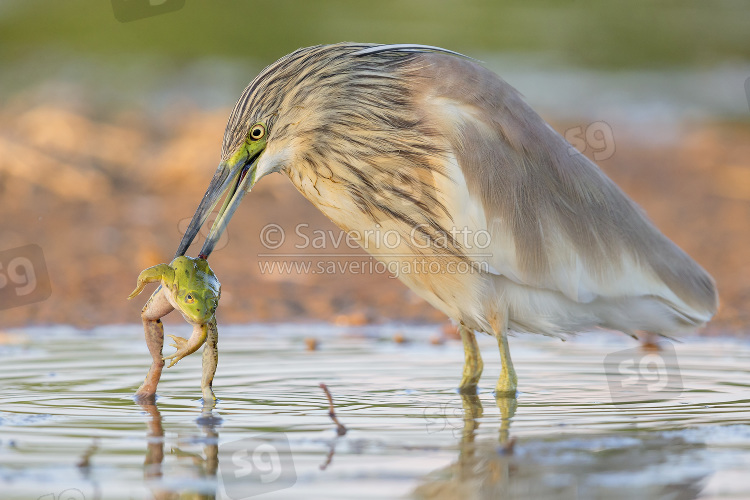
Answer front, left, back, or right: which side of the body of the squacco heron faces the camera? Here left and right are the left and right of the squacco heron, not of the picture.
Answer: left
